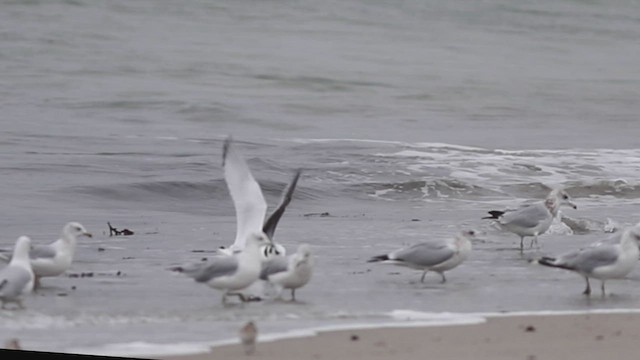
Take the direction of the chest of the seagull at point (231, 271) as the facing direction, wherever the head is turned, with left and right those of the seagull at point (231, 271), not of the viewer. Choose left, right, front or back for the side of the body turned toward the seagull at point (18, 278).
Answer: back

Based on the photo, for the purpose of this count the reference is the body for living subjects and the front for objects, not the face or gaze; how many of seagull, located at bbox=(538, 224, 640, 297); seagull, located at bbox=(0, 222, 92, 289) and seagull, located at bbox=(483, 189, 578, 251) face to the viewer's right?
3

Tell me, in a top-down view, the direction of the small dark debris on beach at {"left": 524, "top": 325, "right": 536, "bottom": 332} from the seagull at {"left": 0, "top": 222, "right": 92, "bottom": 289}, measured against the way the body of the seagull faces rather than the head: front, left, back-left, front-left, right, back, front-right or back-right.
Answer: front-right

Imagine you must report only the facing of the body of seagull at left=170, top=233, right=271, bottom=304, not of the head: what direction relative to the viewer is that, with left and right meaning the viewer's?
facing to the right of the viewer

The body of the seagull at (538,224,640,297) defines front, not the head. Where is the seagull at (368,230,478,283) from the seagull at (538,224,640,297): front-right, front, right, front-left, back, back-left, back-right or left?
back

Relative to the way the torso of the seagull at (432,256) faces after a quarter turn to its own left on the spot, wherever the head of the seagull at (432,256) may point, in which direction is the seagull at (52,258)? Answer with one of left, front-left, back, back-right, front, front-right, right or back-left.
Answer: left

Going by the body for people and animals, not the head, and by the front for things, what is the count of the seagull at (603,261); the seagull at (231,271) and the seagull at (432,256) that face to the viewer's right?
3

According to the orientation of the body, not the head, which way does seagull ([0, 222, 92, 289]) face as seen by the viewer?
to the viewer's right

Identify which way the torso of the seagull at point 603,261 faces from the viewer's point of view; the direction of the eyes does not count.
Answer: to the viewer's right

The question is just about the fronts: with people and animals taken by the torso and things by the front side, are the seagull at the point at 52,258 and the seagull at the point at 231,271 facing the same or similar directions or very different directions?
same or similar directions

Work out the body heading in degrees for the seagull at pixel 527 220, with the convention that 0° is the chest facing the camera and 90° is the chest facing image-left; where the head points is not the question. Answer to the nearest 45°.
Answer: approximately 270°

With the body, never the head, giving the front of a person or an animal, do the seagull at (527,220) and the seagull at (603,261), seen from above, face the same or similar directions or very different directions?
same or similar directions

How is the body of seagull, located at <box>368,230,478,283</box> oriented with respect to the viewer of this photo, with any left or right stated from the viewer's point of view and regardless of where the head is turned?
facing to the right of the viewer
